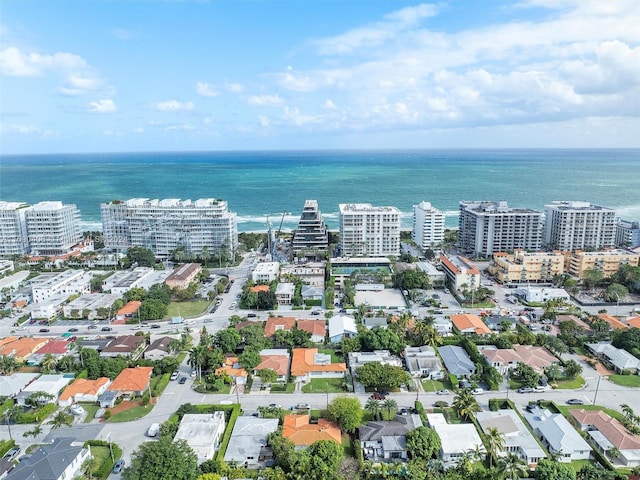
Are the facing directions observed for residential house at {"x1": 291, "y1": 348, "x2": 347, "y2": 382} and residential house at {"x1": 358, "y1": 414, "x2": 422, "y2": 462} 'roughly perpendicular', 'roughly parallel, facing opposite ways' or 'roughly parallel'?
roughly parallel, facing opposite ways

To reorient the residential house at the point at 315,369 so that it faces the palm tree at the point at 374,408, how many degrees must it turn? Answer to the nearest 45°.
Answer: approximately 45° to its left

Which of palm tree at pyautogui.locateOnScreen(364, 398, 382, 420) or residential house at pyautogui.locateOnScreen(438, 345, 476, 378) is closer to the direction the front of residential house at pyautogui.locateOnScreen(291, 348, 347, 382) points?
the palm tree

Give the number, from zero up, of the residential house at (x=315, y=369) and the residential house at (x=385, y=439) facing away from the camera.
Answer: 1

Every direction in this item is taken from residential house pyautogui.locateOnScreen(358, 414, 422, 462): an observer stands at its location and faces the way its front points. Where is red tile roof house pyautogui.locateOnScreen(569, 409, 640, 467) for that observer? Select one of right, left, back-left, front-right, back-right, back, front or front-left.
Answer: right

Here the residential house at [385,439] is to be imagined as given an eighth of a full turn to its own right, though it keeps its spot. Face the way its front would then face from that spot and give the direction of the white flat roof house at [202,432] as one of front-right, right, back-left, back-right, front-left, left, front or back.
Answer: back-left

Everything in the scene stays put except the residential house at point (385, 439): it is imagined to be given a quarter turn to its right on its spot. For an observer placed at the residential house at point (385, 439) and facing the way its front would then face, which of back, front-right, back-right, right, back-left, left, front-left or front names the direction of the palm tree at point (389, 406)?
left

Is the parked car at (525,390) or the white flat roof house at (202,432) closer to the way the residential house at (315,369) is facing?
the white flat roof house

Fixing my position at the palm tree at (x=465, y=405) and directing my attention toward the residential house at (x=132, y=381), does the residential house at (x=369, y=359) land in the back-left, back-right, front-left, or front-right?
front-right

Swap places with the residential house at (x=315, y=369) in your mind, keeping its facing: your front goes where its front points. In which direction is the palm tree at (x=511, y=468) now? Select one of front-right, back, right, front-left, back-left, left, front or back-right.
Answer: front-left

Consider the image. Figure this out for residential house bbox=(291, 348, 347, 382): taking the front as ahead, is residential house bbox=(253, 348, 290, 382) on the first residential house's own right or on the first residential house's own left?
on the first residential house's own right

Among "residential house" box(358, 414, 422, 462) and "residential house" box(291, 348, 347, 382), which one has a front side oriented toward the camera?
"residential house" box(291, 348, 347, 382)

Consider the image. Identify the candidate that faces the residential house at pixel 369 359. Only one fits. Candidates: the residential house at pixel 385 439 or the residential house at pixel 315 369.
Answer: the residential house at pixel 385 439

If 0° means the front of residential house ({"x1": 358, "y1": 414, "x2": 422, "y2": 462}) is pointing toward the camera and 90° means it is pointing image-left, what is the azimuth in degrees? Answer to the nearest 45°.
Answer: approximately 180°

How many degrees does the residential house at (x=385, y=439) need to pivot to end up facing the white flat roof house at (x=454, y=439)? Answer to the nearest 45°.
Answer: approximately 90° to its right

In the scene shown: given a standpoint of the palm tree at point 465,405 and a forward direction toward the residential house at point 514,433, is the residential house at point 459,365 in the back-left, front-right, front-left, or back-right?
back-left

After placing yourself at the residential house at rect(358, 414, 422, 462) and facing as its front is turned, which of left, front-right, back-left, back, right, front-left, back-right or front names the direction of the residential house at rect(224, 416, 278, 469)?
left

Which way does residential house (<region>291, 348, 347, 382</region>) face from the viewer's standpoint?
toward the camera

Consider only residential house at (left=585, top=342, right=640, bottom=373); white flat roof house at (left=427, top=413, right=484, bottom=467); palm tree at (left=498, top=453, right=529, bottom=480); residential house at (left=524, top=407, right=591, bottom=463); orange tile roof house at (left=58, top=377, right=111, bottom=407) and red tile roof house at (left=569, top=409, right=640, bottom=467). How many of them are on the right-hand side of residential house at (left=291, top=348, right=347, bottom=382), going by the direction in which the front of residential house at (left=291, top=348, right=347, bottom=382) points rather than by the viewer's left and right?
1

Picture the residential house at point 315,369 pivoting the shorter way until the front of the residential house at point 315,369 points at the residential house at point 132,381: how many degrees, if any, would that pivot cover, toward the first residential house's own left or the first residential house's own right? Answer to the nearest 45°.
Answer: approximately 90° to the first residential house's own right
